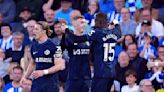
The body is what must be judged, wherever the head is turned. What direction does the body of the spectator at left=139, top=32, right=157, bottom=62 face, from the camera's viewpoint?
toward the camera

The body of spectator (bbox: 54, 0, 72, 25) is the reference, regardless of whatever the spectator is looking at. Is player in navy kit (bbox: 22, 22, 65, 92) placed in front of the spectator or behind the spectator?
in front

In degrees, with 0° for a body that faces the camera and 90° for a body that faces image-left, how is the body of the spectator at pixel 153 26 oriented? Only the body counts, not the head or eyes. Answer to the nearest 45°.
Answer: approximately 45°

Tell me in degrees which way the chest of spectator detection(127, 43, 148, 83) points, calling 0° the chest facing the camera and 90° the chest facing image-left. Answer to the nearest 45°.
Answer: approximately 45°

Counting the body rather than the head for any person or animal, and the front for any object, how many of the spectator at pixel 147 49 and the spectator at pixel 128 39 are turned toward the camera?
2

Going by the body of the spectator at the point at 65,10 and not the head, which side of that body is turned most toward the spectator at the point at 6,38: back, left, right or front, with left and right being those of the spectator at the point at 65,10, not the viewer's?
right

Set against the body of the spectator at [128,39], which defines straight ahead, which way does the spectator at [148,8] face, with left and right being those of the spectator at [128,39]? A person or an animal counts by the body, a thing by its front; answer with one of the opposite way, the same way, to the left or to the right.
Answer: the same way

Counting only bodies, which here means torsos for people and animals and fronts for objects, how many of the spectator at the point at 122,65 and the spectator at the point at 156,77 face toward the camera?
2

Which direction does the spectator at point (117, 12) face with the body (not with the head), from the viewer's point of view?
toward the camera

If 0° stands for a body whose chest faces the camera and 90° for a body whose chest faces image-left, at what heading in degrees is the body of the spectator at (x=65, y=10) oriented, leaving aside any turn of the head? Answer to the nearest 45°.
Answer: approximately 0°

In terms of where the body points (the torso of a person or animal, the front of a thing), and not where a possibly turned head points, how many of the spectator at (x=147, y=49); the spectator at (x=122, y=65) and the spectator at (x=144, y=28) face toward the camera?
3
